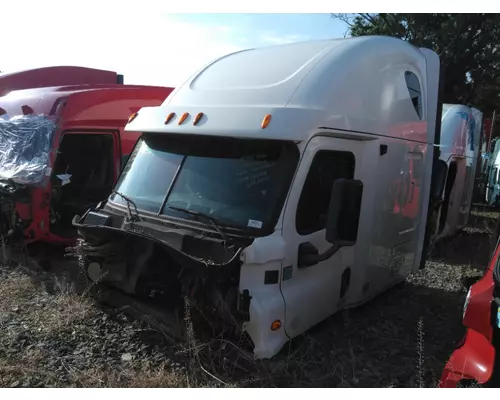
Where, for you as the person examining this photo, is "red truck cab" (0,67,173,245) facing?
facing the viewer and to the left of the viewer

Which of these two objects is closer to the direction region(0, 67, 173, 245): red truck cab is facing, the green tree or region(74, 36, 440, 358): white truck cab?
the white truck cab

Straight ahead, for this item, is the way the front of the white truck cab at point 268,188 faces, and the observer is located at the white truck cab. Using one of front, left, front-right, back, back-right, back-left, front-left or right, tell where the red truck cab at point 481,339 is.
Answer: left

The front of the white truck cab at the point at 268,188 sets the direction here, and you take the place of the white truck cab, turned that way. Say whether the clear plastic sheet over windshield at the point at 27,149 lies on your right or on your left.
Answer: on your right

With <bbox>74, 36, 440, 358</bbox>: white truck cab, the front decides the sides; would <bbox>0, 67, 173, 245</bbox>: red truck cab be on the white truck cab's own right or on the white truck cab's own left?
on the white truck cab's own right

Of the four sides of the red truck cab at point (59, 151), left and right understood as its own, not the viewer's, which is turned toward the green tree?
back

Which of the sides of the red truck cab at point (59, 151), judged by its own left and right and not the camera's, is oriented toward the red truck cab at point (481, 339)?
left

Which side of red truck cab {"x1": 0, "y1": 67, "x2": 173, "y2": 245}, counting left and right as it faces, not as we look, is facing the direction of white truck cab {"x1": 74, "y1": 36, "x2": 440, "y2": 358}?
left

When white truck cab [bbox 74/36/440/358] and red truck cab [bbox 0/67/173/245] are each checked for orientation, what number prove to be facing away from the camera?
0
